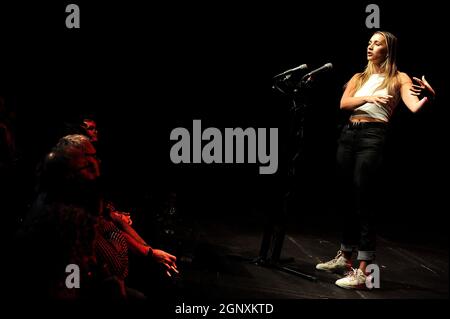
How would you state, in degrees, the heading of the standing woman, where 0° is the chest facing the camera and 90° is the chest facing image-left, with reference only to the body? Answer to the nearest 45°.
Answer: approximately 45°
